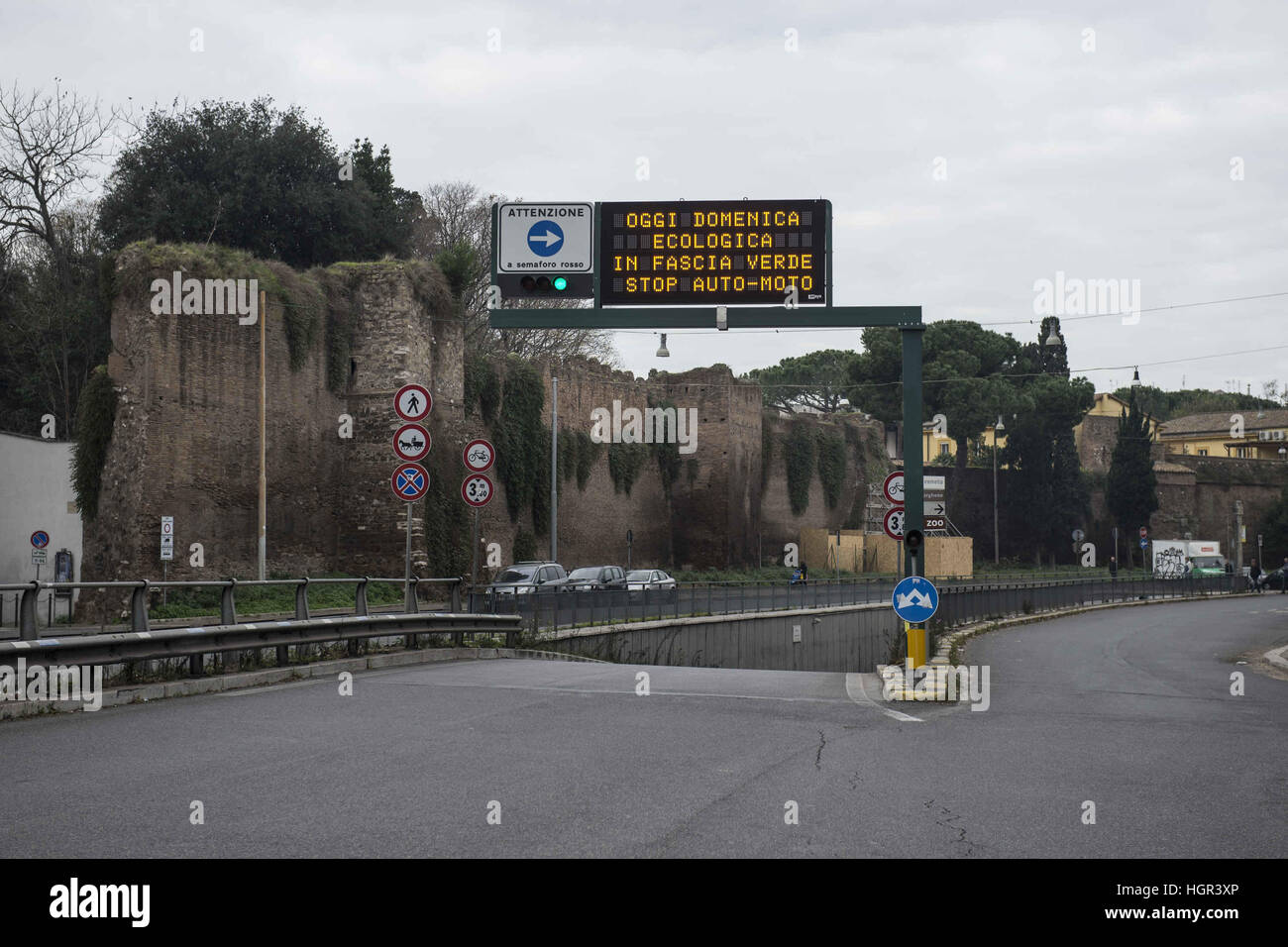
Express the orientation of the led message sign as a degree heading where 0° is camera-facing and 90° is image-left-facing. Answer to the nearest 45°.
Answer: approximately 0°

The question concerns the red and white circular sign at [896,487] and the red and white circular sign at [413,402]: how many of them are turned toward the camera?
2

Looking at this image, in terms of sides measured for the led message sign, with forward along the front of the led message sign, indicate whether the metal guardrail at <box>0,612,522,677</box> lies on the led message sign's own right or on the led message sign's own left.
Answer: on the led message sign's own right

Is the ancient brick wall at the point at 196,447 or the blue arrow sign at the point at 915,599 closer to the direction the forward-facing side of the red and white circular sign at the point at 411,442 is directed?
the blue arrow sign

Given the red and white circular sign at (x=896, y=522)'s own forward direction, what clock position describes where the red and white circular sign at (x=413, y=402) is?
the red and white circular sign at (x=413, y=402) is roughly at 2 o'clock from the red and white circular sign at (x=896, y=522).

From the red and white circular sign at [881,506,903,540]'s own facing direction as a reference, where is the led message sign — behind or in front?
in front

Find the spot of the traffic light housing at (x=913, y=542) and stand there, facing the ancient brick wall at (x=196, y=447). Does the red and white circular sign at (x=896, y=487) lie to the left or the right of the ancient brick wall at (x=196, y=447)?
right

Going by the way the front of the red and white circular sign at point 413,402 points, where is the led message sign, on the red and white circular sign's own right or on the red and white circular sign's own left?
on the red and white circular sign's own left
